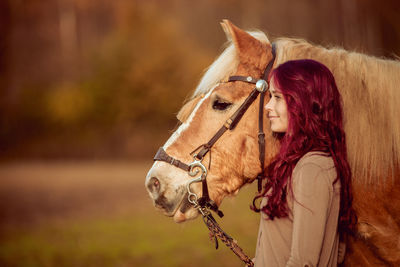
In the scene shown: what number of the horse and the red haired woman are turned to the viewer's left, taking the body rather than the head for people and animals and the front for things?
2

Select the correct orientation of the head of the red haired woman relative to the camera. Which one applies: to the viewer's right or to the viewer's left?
to the viewer's left

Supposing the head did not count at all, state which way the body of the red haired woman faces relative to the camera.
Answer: to the viewer's left

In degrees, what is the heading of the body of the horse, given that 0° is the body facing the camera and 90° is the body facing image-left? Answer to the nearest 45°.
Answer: approximately 90°
